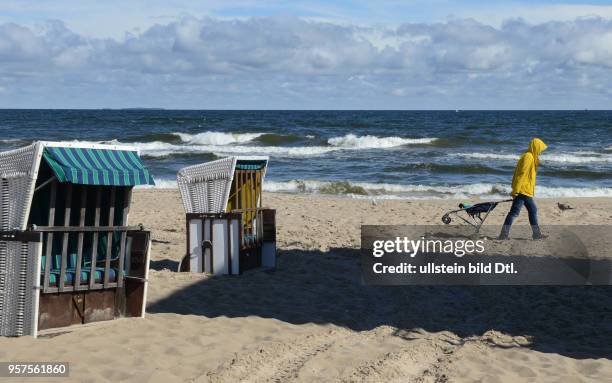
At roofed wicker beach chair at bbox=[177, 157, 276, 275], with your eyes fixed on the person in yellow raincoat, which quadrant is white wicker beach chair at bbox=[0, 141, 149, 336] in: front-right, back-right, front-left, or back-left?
back-right

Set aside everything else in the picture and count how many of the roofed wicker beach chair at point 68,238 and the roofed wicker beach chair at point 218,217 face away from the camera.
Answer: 0

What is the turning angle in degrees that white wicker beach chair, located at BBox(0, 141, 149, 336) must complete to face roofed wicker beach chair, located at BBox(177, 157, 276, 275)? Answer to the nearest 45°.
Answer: approximately 90° to its left

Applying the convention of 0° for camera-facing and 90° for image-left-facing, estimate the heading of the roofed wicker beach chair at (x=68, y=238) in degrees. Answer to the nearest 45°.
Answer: approximately 315°

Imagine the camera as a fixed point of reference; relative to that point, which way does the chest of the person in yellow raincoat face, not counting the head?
to the viewer's right

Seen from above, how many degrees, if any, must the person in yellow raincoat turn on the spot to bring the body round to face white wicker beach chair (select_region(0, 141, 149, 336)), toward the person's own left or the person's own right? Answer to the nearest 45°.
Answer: approximately 135° to the person's own right

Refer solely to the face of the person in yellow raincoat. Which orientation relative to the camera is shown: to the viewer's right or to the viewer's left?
to the viewer's right

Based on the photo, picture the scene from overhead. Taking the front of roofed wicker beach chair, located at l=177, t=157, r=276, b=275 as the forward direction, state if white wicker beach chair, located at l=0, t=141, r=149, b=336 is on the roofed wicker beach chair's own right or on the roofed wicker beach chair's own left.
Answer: on the roofed wicker beach chair's own right

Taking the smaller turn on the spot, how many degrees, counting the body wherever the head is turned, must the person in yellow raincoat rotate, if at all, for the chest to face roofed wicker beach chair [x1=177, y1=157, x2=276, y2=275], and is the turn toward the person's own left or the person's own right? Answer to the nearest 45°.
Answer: approximately 135° to the person's own right
